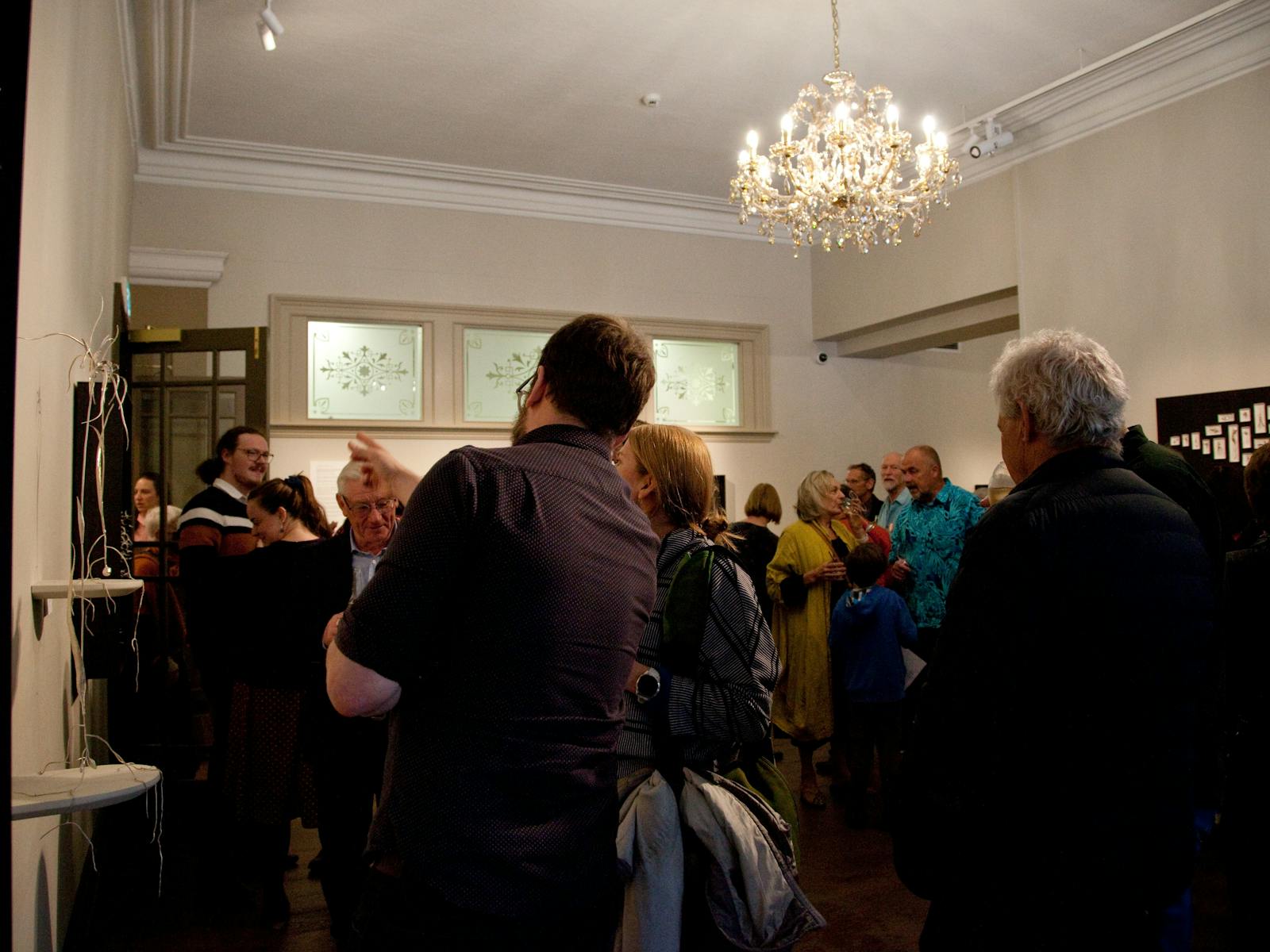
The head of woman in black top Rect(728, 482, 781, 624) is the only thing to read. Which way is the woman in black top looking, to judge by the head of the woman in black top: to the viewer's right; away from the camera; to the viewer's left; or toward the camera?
away from the camera

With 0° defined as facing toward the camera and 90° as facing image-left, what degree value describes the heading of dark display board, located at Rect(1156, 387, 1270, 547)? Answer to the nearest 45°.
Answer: approximately 45°

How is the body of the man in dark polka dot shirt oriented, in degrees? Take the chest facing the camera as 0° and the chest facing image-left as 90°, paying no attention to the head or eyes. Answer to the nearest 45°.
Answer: approximately 135°

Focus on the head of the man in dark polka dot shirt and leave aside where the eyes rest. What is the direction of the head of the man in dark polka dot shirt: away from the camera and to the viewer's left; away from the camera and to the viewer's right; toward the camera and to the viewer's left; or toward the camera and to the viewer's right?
away from the camera and to the viewer's left

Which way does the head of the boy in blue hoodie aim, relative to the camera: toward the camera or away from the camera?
away from the camera

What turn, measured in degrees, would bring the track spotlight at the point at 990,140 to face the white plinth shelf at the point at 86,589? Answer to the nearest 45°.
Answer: approximately 45° to its left
